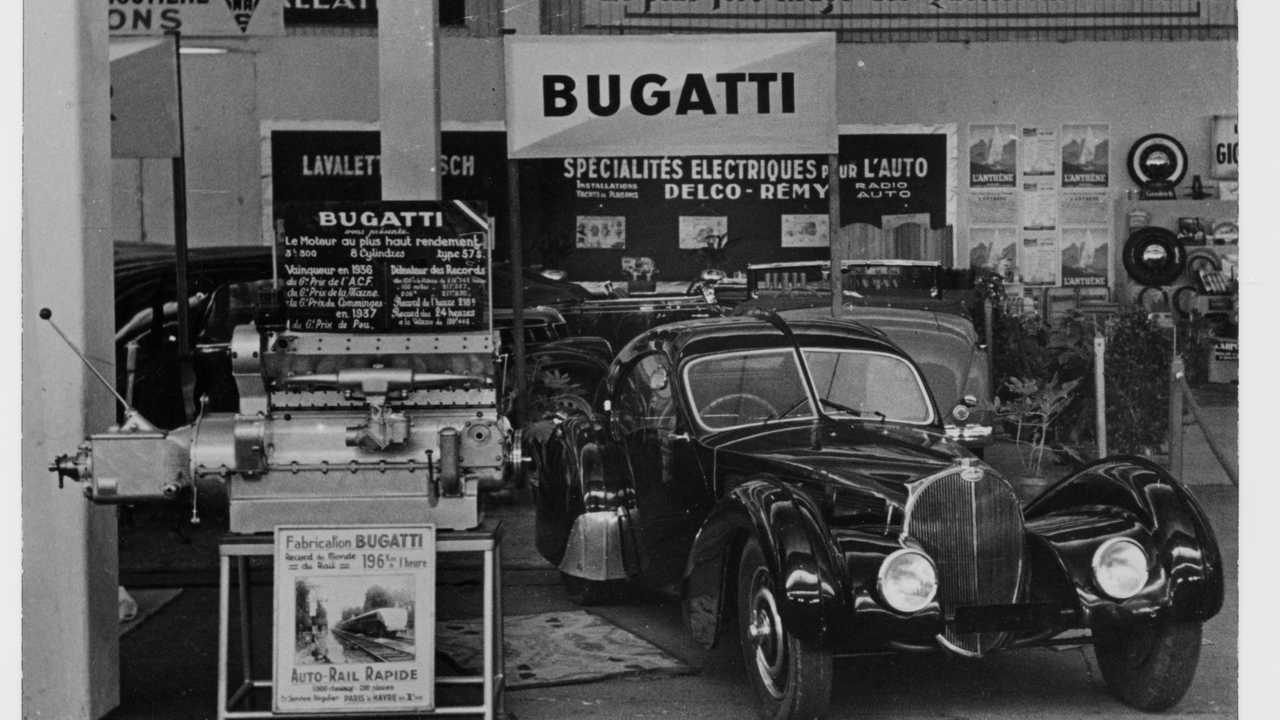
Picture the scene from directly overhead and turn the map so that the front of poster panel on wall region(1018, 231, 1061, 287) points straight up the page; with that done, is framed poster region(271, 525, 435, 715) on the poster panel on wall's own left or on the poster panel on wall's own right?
on the poster panel on wall's own right

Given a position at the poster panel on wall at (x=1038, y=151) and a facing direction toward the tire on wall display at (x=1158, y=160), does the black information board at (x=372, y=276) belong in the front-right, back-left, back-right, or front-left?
back-right

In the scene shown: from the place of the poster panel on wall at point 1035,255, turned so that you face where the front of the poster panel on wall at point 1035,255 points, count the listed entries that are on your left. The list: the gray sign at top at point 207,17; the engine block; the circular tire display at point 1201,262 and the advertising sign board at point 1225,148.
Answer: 2

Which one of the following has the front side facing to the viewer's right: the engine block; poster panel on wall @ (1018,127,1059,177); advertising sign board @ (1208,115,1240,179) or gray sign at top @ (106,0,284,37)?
the engine block

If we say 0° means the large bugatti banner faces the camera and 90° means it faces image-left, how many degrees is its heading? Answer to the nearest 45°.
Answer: approximately 0°

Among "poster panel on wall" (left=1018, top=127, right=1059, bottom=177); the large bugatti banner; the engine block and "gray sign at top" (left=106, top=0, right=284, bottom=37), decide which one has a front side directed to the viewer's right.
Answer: the engine block

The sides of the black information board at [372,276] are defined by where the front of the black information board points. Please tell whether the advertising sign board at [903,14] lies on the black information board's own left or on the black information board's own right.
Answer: on the black information board's own left

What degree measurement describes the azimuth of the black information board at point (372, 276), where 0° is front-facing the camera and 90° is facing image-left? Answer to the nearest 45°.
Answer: approximately 0°
